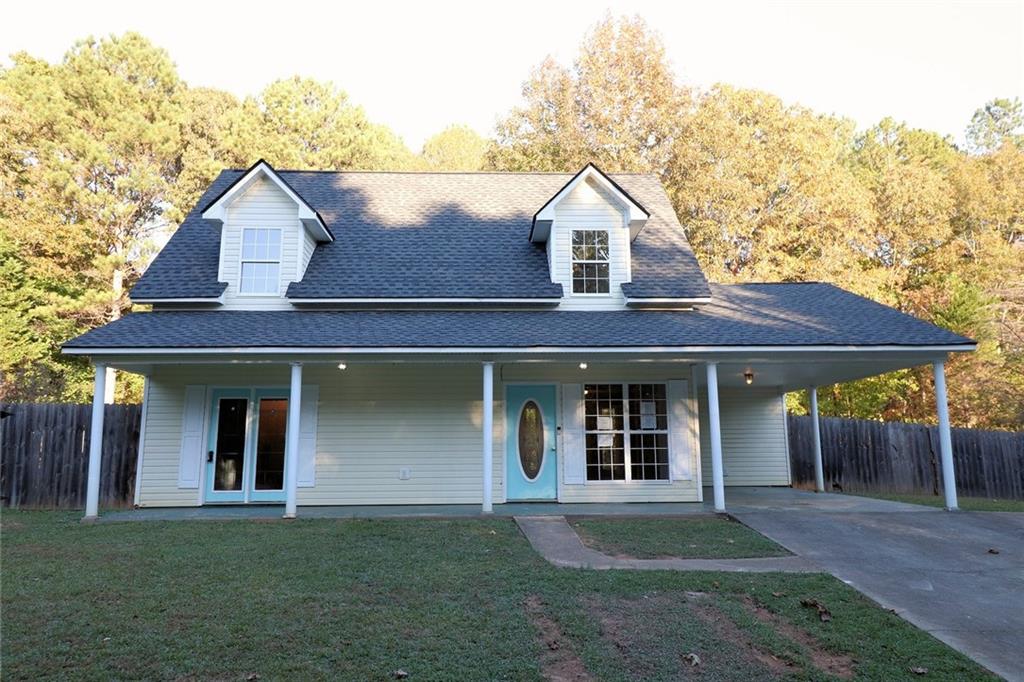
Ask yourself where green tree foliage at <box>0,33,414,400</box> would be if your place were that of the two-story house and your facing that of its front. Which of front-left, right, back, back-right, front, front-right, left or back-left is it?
back-right

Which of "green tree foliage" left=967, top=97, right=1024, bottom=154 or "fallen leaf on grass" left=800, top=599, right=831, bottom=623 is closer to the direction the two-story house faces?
the fallen leaf on grass

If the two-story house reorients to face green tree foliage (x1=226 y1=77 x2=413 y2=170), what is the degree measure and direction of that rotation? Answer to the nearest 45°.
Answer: approximately 135° to its right

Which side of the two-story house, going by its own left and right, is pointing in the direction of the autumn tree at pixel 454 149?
back

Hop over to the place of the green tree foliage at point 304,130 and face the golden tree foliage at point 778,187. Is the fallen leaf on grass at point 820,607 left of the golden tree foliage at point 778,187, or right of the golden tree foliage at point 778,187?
right

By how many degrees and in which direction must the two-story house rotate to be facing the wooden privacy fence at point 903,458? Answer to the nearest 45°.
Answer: approximately 90° to its left

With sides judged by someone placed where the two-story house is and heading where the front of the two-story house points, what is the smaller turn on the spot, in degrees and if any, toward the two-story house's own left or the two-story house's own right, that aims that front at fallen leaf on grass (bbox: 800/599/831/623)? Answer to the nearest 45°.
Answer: approximately 45° to the two-story house's own left

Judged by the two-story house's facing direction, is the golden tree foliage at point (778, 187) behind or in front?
behind

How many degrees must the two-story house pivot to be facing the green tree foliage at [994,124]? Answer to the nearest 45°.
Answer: approximately 135° to its left

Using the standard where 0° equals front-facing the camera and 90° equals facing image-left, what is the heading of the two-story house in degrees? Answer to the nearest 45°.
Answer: approximately 0°
